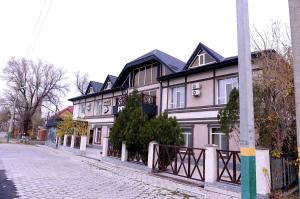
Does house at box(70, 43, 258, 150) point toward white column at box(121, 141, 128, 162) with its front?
yes

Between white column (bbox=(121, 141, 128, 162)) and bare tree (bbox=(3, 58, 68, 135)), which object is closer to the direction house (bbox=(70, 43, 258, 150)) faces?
the white column

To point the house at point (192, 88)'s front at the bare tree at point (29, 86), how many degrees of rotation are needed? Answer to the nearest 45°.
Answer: approximately 90° to its right

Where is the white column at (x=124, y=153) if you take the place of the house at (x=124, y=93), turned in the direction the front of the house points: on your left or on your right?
on your left

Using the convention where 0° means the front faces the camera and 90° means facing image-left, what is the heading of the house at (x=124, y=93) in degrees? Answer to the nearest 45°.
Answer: approximately 45°
